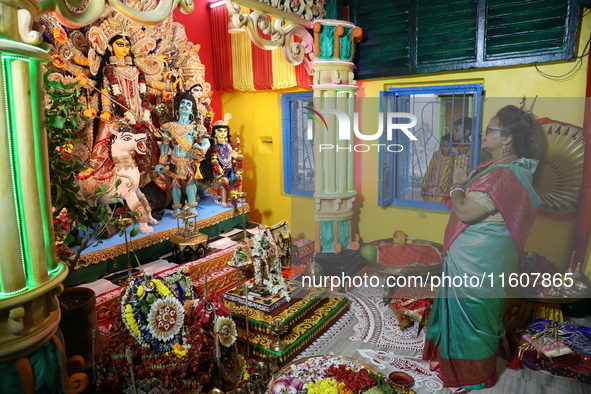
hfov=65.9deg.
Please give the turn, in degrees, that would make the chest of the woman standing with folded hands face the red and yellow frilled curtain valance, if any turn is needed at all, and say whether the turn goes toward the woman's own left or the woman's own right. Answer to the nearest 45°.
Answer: approximately 45° to the woman's own right

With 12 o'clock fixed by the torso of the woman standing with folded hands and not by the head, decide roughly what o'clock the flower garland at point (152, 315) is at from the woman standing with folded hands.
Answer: The flower garland is roughly at 11 o'clock from the woman standing with folded hands.

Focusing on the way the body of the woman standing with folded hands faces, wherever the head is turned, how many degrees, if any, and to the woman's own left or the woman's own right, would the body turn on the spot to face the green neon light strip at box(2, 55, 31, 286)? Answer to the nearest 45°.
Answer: approximately 45° to the woman's own left

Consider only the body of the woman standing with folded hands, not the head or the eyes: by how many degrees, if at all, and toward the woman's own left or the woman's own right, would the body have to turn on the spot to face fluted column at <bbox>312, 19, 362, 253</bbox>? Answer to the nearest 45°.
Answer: approximately 45° to the woman's own right

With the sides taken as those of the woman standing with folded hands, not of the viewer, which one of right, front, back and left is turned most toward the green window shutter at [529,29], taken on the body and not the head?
right

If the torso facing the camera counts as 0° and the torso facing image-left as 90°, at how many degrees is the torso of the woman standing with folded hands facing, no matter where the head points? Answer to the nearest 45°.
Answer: approximately 90°

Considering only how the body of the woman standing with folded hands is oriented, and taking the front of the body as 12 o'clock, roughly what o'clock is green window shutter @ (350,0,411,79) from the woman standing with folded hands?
The green window shutter is roughly at 2 o'clock from the woman standing with folded hands.

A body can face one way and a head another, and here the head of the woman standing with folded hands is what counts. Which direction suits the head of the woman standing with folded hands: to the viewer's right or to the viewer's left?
to the viewer's left
